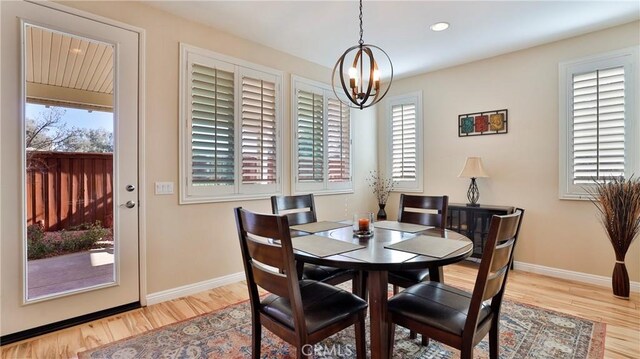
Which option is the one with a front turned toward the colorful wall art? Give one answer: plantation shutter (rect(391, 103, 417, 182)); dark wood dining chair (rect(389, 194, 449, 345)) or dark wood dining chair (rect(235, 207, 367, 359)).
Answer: dark wood dining chair (rect(235, 207, 367, 359))

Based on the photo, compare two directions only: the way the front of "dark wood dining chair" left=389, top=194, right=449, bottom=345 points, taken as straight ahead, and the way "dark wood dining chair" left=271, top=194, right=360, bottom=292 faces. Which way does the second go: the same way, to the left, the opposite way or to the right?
to the left

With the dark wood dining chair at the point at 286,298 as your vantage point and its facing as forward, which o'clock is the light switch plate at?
The light switch plate is roughly at 9 o'clock from the dark wood dining chair.

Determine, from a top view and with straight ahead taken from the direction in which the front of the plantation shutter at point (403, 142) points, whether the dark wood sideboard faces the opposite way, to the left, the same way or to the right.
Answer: the same way

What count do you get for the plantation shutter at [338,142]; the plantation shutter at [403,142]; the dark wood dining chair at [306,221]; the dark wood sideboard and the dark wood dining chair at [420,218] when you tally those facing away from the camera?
0

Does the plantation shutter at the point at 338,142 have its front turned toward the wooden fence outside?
no

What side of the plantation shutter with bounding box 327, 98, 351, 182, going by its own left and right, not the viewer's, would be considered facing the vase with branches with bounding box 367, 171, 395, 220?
left

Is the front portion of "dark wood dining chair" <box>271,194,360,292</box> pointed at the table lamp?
no

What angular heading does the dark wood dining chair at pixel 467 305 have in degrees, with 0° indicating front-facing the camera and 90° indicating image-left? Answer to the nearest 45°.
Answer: approximately 135°

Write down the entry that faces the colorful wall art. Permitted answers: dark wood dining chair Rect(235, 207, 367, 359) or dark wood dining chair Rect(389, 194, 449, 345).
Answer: dark wood dining chair Rect(235, 207, 367, 359)

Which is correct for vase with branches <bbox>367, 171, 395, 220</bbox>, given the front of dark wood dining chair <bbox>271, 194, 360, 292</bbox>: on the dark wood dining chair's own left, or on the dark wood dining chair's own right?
on the dark wood dining chair's own left

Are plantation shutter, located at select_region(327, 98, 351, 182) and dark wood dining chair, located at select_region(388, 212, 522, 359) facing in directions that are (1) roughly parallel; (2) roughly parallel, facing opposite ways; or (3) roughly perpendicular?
roughly parallel, facing opposite ways

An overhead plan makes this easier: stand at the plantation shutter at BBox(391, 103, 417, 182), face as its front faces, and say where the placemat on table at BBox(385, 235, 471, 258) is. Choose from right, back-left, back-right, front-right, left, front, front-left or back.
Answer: front-left

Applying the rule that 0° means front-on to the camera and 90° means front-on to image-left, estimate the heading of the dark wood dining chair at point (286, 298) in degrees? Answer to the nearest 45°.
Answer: approximately 225°

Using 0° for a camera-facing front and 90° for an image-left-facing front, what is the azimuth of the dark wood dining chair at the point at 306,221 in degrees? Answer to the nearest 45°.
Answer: approximately 315°
